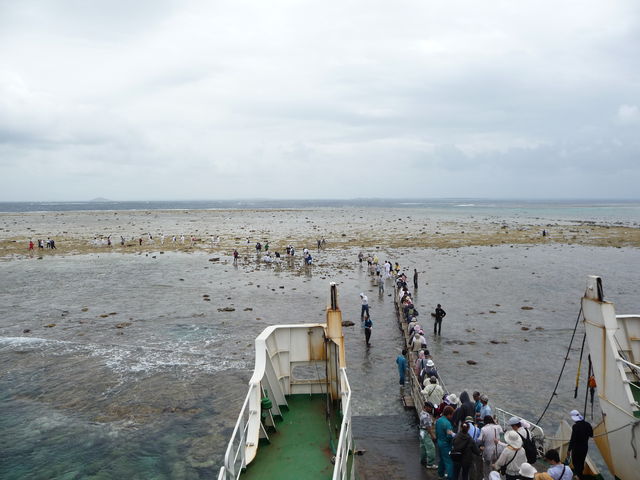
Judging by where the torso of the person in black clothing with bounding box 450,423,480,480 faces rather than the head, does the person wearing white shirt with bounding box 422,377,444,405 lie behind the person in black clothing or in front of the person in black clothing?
in front

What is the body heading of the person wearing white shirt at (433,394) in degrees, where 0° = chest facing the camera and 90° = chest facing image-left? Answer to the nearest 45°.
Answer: approximately 180°

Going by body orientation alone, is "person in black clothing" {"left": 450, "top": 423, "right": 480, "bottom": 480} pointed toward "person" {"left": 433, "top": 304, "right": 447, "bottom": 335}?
yes

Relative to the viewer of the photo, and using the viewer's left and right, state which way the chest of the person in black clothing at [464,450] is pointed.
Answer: facing away from the viewer

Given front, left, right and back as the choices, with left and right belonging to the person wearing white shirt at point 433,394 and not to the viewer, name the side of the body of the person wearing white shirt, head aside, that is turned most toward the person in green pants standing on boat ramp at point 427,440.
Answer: back
